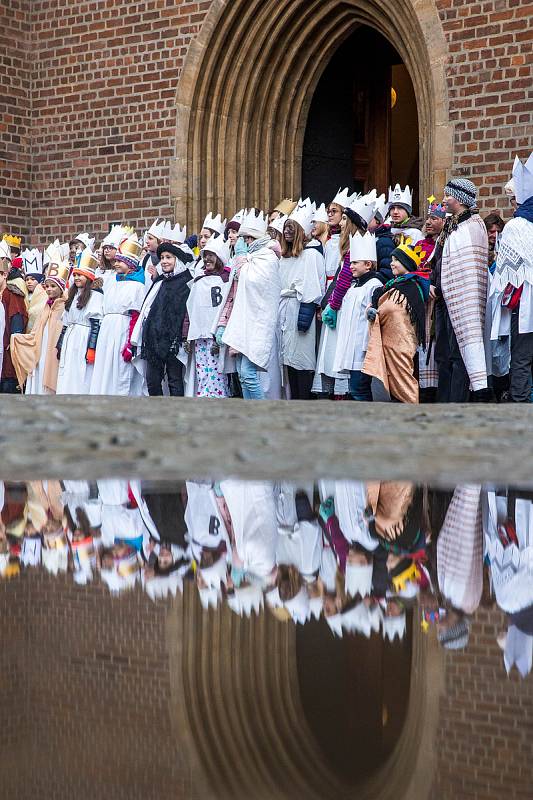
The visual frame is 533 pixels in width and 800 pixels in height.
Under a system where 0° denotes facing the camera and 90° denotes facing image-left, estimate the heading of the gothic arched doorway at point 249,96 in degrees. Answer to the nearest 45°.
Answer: approximately 45°
